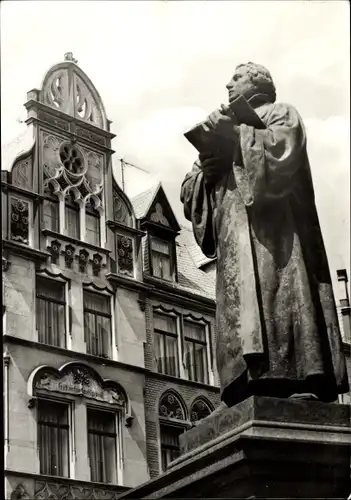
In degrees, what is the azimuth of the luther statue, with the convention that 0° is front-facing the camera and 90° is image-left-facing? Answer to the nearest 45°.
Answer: approximately 45°

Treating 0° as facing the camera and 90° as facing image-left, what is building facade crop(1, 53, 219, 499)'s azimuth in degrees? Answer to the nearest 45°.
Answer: approximately 315°

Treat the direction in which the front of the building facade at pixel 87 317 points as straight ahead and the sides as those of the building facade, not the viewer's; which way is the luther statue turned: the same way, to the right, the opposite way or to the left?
to the right
